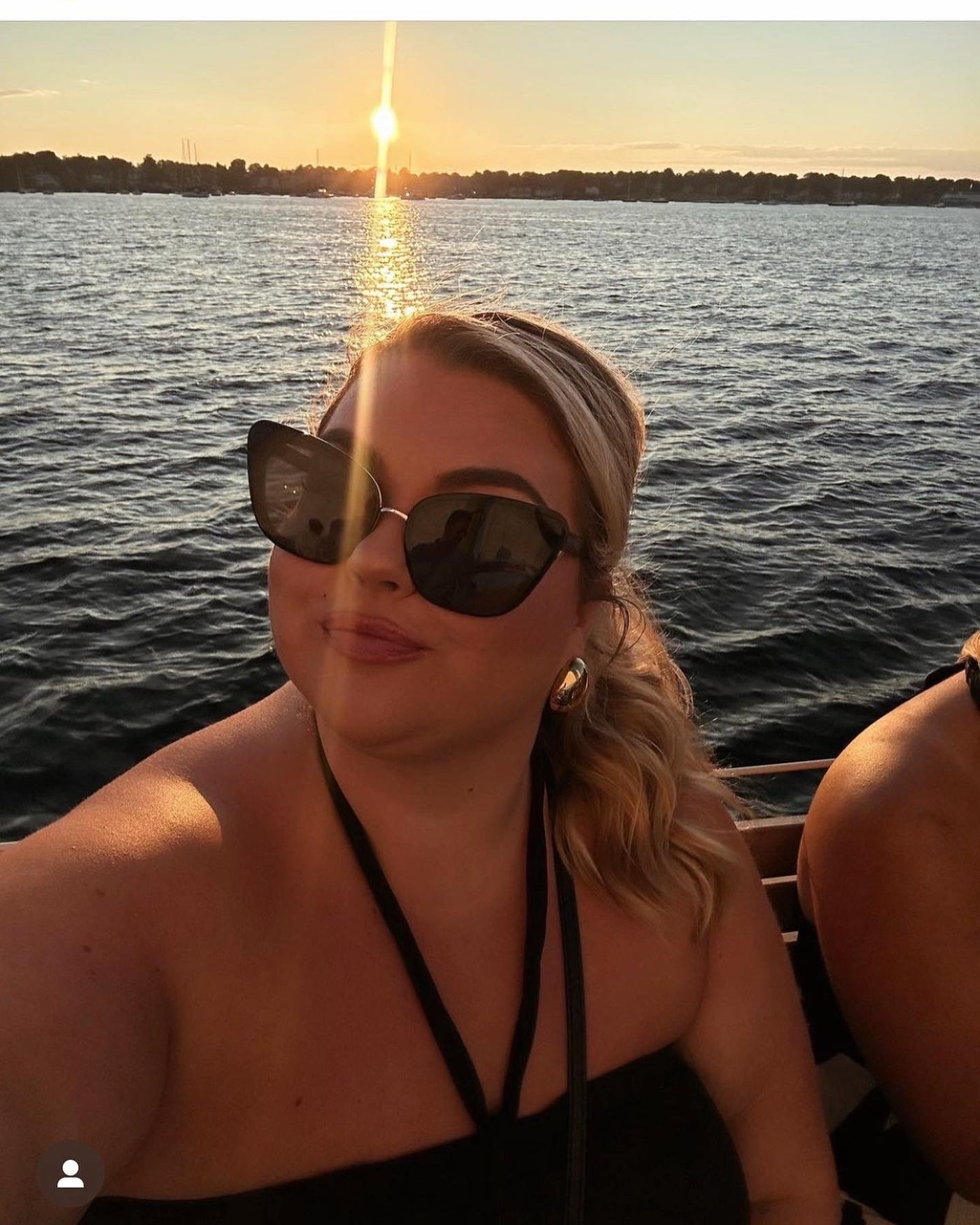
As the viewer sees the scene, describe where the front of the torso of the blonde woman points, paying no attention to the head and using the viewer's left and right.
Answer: facing the viewer

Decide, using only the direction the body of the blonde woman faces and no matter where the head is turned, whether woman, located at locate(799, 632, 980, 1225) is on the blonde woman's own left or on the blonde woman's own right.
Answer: on the blonde woman's own left
